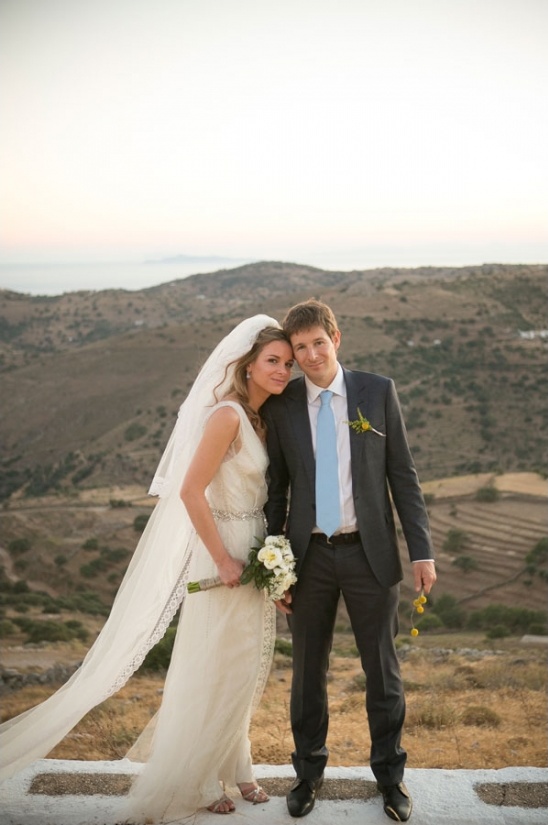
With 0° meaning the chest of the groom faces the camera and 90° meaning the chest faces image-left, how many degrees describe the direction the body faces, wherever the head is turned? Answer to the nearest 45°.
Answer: approximately 0°

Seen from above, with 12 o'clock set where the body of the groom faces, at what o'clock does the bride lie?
The bride is roughly at 3 o'clock from the groom.

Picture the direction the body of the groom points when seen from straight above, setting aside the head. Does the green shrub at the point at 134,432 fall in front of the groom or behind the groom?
behind

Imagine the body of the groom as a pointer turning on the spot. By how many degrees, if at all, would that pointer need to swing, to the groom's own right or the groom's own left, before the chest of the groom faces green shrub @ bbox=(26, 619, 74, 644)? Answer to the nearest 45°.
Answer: approximately 135° to the groom's own right

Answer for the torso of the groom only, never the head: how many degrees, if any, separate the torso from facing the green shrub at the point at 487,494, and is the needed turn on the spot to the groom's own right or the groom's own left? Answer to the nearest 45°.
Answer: approximately 180°

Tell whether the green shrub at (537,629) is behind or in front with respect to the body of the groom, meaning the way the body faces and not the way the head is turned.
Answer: behind

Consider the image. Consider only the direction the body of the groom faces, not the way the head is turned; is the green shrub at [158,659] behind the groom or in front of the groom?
behind

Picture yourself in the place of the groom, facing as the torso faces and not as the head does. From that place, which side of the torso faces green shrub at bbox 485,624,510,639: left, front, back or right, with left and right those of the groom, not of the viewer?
back

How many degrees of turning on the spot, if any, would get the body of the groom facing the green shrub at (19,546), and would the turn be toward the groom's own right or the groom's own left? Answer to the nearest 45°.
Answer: approximately 135° to the groom's own right

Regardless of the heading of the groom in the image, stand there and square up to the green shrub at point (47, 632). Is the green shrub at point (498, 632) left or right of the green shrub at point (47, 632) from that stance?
right

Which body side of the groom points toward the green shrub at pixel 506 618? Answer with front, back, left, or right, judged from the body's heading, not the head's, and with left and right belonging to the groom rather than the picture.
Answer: back

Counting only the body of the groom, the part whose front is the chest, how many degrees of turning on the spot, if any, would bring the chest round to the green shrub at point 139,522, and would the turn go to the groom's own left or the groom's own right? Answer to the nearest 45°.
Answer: approximately 180°
